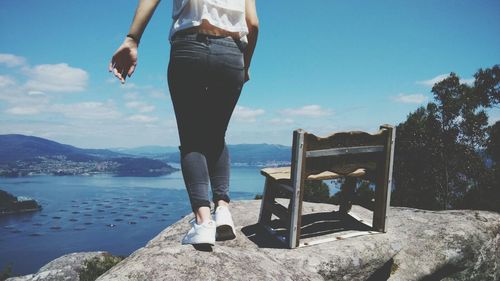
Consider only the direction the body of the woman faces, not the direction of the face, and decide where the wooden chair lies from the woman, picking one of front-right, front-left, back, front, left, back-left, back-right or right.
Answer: front-right

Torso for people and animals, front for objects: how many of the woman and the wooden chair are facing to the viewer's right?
0

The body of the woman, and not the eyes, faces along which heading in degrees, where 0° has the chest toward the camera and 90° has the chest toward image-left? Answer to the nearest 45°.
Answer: approximately 180°

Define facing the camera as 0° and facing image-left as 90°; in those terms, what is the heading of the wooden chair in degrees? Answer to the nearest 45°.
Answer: approximately 135°

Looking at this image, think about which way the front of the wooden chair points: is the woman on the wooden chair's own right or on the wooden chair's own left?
on the wooden chair's own left
